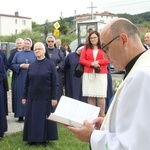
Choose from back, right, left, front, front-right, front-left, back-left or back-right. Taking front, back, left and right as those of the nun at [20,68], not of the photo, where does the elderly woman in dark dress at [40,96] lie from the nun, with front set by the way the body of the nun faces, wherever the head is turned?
front

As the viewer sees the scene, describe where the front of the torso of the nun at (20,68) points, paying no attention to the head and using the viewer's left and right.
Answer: facing the viewer
